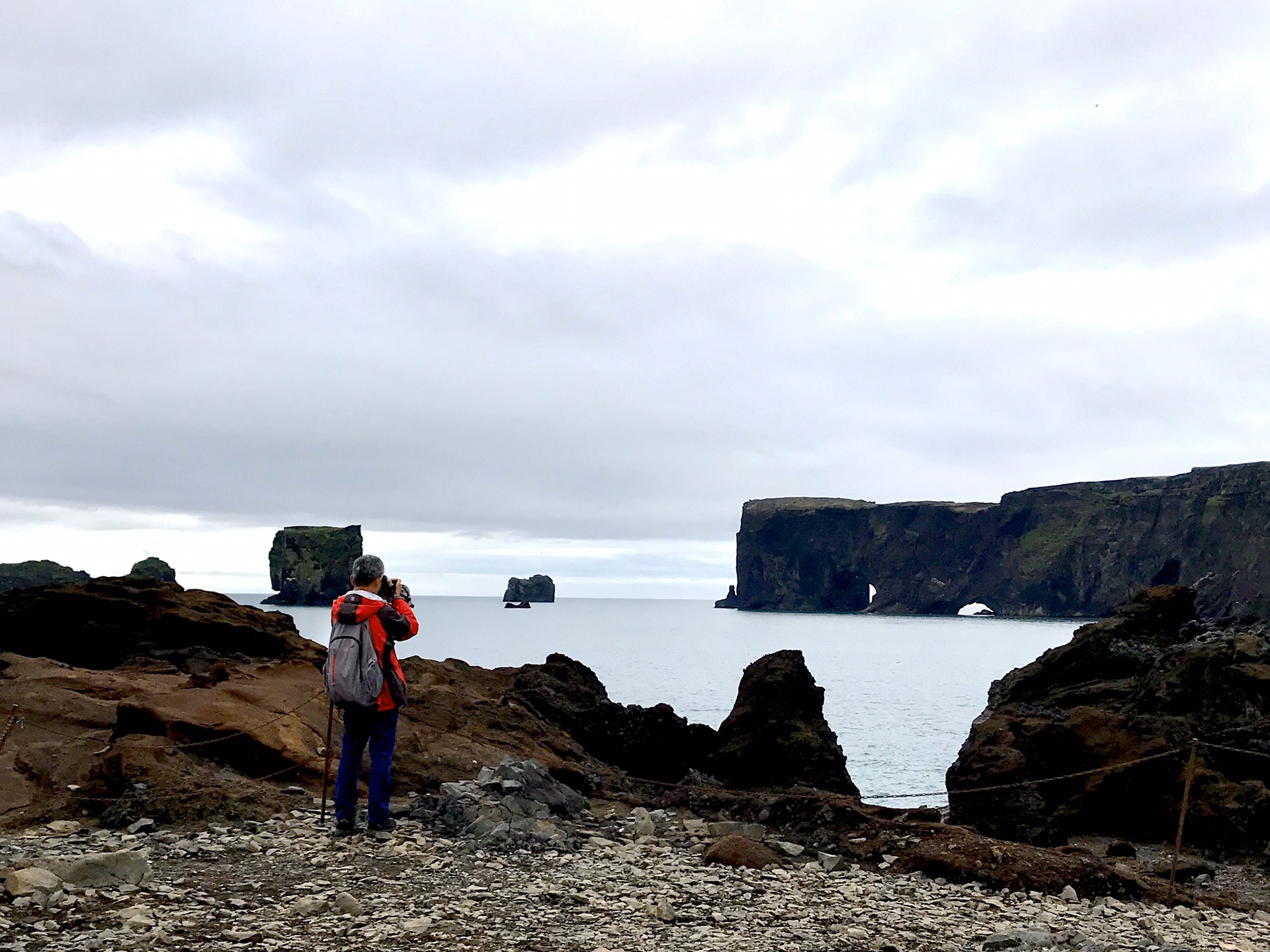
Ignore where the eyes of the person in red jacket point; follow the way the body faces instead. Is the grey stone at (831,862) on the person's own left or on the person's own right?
on the person's own right

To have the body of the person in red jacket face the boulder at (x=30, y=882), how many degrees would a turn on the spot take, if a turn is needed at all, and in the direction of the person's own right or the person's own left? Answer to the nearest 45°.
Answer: approximately 180°

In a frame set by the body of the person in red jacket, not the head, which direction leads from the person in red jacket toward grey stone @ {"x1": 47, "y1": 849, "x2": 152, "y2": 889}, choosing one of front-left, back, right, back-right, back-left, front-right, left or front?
back

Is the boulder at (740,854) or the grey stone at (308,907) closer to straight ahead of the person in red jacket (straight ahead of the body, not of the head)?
the boulder

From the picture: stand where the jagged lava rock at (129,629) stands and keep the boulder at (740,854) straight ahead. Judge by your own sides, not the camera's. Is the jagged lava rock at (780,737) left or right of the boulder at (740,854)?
left

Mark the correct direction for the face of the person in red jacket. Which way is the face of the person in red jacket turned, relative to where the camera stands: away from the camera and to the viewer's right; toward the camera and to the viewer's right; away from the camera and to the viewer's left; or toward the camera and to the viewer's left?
away from the camera and to the viewer's right

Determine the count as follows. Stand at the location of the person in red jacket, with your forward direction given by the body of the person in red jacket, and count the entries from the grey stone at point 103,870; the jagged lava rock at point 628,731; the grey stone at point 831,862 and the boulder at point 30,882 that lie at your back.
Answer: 2

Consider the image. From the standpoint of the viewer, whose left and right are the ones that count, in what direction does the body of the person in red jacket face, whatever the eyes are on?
facing away from the viewer and to the right of the viewer
